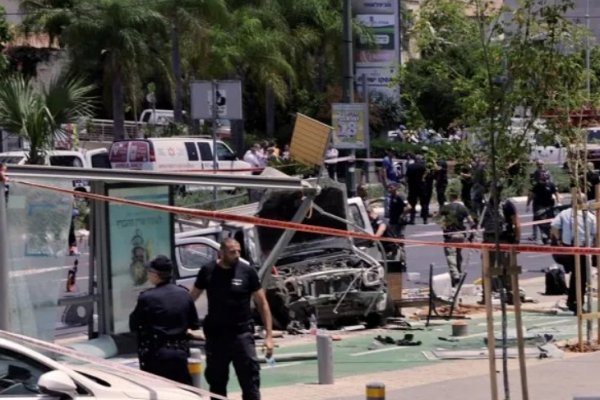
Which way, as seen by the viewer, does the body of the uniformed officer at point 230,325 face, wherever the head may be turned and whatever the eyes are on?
toward the camera

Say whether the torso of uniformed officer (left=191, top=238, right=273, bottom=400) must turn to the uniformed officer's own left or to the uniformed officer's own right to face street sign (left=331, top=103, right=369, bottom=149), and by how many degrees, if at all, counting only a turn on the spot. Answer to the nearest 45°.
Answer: approximately 180°

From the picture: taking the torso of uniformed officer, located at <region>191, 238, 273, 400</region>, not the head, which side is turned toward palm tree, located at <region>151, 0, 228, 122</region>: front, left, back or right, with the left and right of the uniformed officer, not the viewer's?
back

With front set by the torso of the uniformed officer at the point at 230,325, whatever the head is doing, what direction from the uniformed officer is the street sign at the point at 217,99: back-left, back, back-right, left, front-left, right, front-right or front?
back

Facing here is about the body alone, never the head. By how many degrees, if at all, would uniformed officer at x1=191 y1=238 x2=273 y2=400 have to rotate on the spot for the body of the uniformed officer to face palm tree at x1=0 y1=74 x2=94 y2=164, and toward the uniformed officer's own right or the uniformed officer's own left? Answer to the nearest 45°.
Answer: approximately 180°

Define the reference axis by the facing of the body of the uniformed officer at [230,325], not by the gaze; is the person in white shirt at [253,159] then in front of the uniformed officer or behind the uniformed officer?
behind
